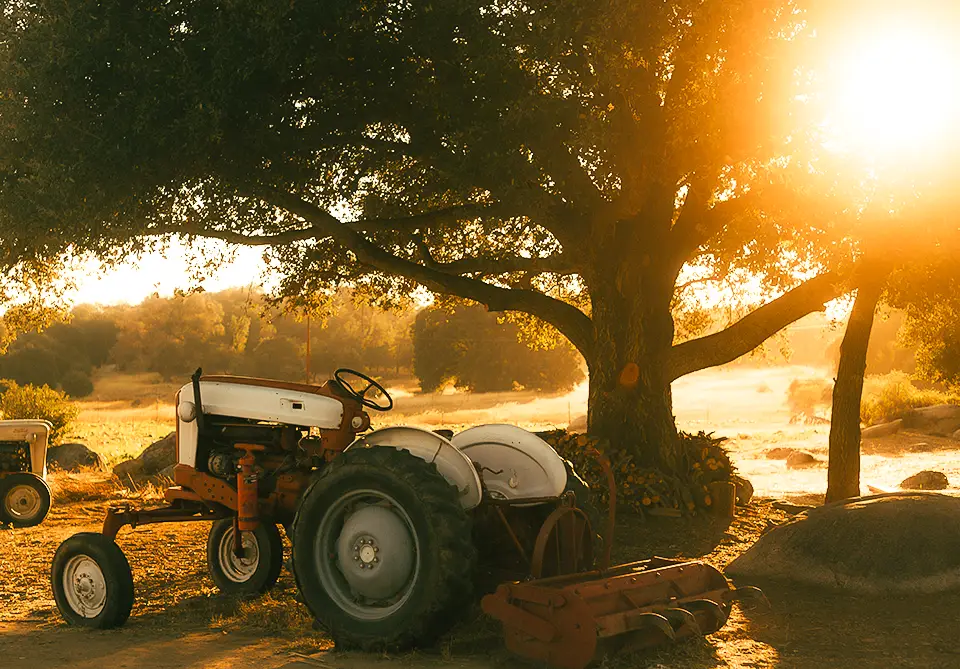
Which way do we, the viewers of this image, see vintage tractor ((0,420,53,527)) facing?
facing to the right of the viewer

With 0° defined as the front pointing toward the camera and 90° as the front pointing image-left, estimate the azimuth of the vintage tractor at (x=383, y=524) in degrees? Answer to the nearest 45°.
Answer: approximately 135°

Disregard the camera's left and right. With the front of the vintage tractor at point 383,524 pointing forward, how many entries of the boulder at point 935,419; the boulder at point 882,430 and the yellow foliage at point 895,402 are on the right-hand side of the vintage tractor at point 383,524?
3

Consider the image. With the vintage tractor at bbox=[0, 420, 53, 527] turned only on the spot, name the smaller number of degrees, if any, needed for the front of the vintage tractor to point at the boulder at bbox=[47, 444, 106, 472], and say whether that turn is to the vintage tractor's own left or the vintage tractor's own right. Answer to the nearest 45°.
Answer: approximately 90° to the vintage tractor's own left

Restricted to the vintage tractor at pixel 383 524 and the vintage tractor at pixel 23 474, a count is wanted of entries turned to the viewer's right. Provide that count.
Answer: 1

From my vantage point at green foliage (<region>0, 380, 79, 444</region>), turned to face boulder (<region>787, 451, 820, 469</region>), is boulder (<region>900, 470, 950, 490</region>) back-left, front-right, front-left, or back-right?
front-right

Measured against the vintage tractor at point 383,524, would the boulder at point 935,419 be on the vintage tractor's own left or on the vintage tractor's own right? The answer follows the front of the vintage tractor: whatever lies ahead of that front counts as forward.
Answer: on the vintage tractor's own right

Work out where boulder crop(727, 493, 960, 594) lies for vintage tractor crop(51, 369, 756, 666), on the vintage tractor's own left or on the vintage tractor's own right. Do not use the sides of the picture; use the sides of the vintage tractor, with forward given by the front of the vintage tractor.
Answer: on the vintage tractor's own right

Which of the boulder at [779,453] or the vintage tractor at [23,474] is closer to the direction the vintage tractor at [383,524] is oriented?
the vintage tractor
